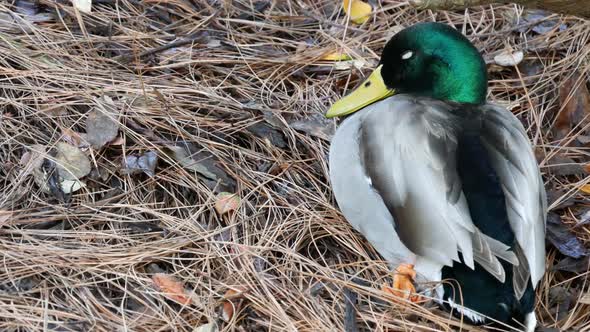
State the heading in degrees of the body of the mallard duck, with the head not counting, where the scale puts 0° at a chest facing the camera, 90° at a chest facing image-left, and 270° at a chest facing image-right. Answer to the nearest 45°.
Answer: approximately 135°

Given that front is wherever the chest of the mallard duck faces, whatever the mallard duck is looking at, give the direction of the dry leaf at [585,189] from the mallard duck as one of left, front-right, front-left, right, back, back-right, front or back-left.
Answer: right

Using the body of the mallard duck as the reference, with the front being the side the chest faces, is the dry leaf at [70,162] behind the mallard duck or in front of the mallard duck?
in front

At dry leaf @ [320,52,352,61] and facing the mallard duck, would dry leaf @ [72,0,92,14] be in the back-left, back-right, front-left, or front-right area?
back-right

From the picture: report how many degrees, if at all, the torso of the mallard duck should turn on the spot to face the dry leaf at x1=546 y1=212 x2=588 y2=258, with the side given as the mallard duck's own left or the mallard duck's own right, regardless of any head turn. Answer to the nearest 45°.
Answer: approximately 135° to the mallard duck's own right

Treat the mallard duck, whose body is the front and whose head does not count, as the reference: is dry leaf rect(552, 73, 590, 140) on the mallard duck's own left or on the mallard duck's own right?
on the mallard duck's own right

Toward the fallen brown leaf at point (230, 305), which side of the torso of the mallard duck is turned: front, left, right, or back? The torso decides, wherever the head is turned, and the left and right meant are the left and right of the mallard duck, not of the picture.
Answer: left

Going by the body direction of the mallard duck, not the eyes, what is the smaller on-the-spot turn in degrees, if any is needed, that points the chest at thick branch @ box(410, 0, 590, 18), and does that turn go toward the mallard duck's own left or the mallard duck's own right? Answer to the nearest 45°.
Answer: approximately 45° to the mallard duck's own right

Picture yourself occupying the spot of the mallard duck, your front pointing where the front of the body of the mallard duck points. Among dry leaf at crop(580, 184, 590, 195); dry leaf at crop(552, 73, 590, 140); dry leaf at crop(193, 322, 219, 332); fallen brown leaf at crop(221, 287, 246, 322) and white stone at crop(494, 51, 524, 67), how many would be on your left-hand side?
2

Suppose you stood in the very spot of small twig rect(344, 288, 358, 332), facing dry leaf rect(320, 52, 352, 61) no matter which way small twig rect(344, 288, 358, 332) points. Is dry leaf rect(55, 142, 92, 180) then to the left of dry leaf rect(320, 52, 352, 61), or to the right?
left

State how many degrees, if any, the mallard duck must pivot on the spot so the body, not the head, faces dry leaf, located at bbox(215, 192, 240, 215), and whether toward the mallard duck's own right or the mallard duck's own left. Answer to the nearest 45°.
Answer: approximately 45° to the mallard duck's own left

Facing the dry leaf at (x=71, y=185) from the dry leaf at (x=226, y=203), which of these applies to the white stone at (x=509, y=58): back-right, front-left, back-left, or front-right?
back-right

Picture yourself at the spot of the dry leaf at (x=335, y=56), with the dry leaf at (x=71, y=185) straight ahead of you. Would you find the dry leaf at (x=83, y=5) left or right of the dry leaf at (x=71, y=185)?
right
